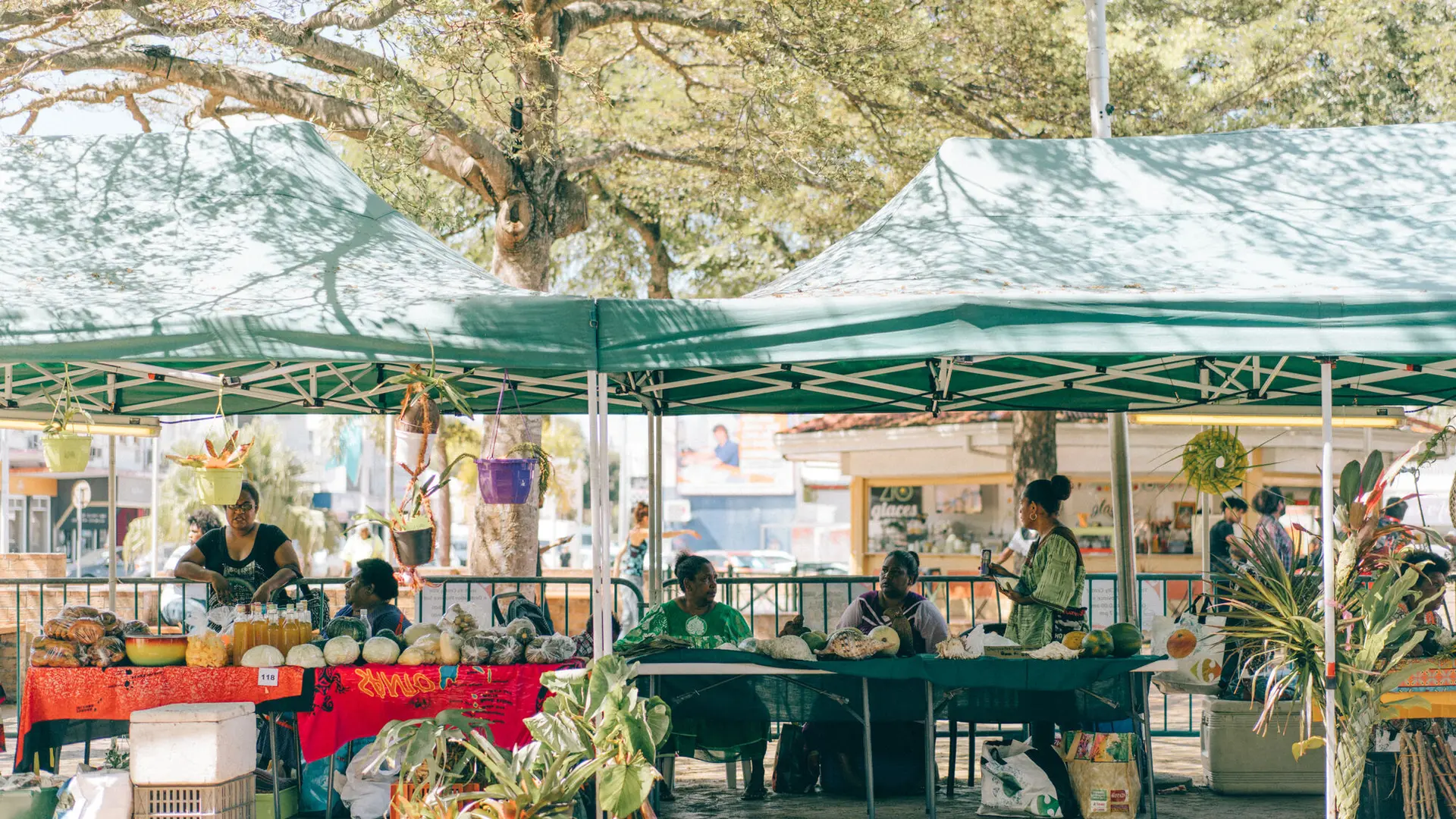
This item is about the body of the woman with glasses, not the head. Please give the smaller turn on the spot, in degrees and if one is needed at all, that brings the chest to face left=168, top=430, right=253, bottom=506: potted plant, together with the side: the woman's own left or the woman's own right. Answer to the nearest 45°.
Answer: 0° — they already face it

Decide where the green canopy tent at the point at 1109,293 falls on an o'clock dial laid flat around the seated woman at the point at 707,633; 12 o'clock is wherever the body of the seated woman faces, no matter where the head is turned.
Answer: The green canopy tent is roughly at 10 o'clock from the seated woman.

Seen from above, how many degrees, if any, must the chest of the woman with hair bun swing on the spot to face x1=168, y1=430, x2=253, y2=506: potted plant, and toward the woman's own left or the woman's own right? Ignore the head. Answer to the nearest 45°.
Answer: approximately 45° to the woman's own left

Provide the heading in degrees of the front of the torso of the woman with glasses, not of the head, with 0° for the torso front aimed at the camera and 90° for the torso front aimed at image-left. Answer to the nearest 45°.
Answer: approximately 0°

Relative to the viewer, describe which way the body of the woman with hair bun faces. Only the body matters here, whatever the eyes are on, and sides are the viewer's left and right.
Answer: facing to the left of the viewer

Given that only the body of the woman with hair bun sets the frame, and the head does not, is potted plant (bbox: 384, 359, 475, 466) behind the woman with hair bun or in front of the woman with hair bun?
in front
